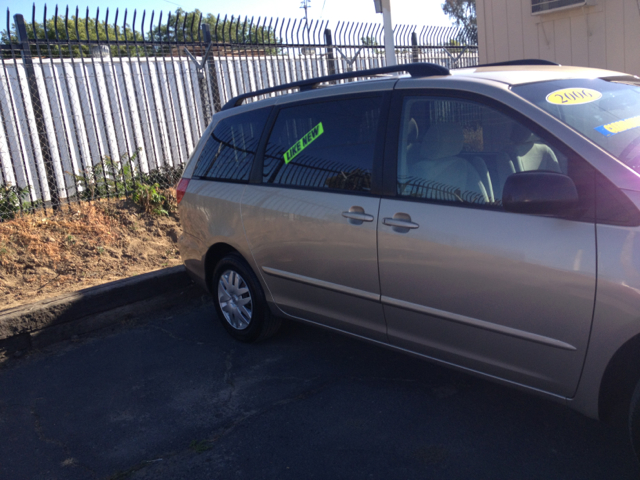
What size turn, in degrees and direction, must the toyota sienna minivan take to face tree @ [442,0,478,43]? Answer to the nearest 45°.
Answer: approximately 135° to its left

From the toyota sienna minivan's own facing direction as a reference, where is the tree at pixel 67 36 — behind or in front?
behind

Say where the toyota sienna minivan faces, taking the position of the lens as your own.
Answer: facing the viewer and to the right of the viewer

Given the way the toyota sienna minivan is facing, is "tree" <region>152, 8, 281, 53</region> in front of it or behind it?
behind

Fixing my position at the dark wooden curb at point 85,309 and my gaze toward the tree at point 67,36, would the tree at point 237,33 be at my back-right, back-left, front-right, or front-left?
front-right

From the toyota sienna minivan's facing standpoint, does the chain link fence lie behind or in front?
behind

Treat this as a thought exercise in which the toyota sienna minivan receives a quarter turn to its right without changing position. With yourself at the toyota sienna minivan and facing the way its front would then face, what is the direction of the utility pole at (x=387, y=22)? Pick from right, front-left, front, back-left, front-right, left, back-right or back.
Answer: back-right
